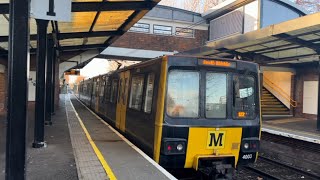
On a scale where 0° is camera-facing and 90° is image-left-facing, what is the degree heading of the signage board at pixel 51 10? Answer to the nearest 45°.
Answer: approximately 0°

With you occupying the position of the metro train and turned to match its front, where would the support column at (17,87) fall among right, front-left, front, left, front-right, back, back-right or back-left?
right

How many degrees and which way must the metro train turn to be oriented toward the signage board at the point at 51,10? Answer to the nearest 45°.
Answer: approximately 90° to its right

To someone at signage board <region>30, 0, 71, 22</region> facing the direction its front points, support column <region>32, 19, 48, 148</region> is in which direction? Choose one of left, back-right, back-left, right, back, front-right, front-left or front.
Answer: back
